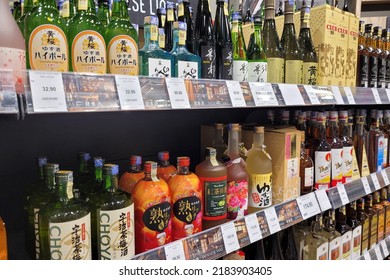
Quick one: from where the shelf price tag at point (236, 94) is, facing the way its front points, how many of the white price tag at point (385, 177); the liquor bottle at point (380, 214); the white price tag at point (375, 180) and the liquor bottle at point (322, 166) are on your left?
4

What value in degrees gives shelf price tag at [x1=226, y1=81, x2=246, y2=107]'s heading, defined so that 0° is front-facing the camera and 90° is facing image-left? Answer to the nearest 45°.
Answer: approximately 315°
